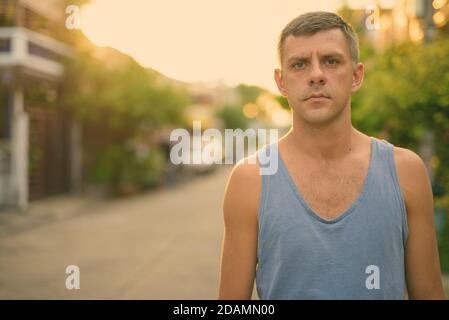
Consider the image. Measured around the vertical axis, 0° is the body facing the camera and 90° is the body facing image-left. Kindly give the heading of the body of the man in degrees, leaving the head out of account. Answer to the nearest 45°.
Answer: approximately 0°

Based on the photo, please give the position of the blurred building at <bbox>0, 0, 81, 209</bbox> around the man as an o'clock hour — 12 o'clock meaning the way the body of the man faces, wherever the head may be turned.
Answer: The blurred building is roughly at 5 o'clock from the man.
